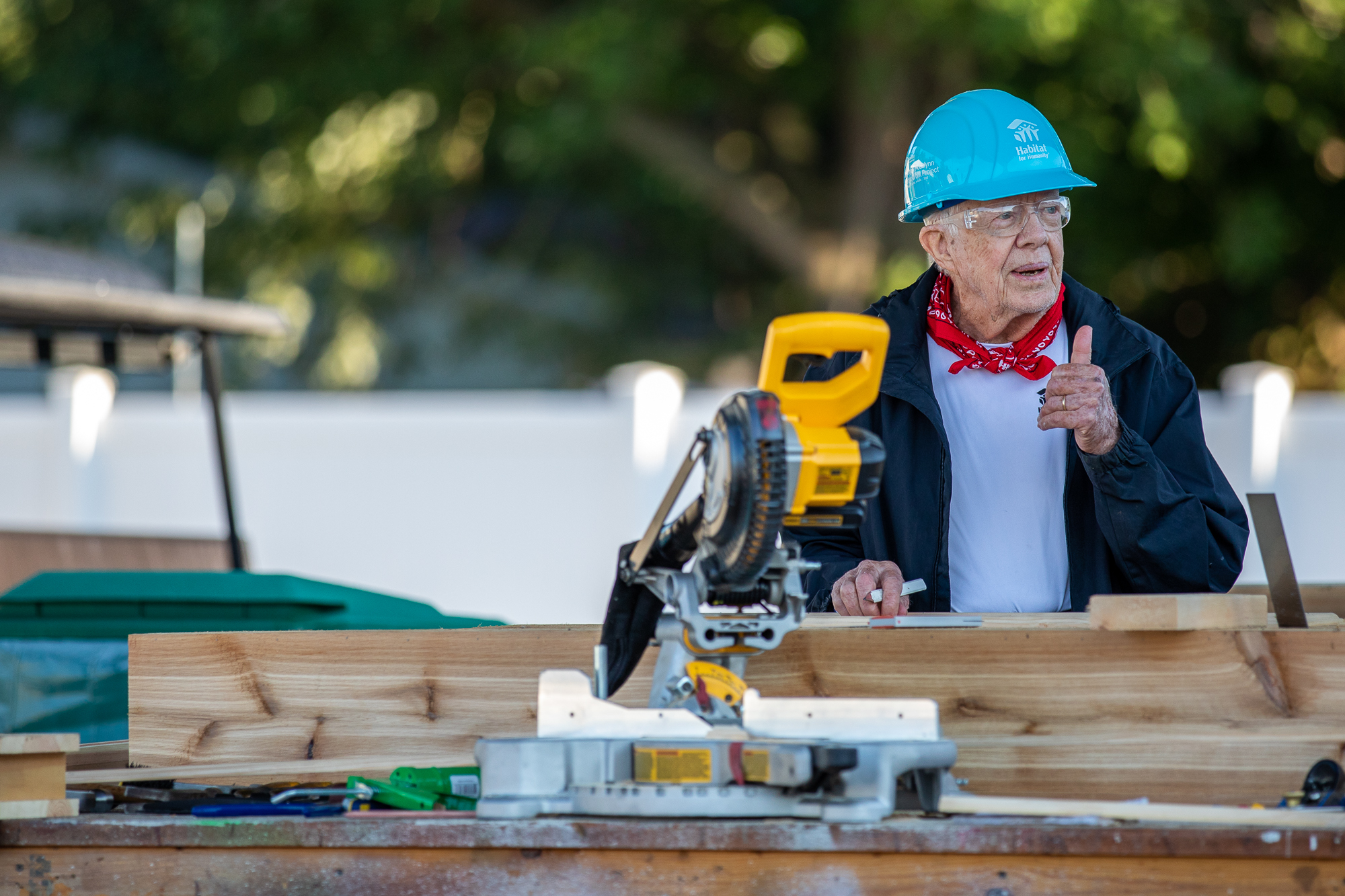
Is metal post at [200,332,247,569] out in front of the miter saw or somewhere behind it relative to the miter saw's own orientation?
behind

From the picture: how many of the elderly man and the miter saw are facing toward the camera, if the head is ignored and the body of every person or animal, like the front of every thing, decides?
2

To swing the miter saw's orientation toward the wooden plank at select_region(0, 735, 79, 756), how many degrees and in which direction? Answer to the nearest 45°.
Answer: approximately 90° to its right

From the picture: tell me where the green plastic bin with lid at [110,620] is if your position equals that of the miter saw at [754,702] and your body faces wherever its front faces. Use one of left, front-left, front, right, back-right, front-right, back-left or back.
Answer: back-right

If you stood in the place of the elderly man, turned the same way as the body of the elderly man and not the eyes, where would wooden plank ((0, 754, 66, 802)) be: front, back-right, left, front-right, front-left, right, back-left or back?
front-right

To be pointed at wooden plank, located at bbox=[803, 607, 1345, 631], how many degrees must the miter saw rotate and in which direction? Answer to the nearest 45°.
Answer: approximately 135° to its left

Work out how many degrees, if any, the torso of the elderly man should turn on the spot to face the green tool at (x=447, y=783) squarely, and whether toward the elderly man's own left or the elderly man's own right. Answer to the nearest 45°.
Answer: approximately 45° to the elderly man's own right

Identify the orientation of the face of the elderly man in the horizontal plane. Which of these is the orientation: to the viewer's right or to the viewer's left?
to the viewer's right

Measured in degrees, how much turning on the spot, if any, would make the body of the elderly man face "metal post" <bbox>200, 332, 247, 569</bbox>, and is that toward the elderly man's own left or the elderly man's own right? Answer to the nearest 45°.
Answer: approximately 135° to the elderly man's own right
